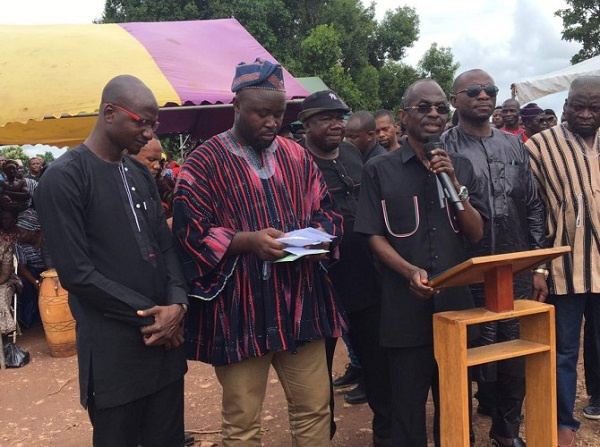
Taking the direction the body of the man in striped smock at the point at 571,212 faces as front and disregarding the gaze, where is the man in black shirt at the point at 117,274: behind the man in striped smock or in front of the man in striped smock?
in front

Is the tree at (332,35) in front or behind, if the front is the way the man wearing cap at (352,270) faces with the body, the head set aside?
behind

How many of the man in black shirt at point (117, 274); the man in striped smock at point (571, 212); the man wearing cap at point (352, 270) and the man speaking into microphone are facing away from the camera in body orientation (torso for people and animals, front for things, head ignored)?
0

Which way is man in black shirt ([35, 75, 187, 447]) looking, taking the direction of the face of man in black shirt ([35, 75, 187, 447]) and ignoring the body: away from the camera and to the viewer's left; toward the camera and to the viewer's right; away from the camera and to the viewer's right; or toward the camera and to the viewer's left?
toward the camera and to the viewer's right

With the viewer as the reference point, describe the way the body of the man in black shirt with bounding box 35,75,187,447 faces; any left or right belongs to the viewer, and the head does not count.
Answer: facing the viewer and to the right of the viewer

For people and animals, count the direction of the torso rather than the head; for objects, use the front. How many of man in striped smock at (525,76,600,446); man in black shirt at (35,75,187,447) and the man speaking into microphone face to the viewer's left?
0

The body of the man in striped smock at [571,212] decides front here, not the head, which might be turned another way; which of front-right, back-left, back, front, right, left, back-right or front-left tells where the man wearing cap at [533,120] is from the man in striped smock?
back

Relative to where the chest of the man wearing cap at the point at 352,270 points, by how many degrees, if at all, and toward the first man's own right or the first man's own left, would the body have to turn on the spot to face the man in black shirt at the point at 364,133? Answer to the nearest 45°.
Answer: approximately 135° to the first man's own left

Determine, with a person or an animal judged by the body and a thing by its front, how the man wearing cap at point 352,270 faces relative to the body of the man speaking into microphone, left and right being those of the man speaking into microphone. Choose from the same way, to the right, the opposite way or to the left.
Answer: the same way

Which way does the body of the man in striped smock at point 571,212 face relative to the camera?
toward the camera

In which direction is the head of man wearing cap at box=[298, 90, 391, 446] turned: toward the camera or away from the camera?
toward the camera

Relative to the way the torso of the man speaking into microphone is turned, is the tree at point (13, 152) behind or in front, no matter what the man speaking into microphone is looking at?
behind

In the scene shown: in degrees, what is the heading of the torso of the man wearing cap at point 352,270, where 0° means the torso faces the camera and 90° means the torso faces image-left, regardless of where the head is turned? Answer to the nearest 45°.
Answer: approximately 315°
